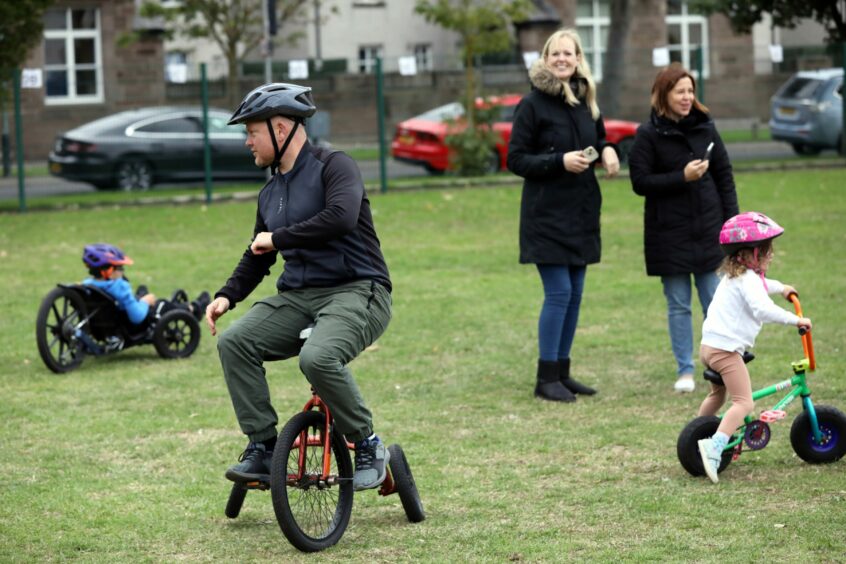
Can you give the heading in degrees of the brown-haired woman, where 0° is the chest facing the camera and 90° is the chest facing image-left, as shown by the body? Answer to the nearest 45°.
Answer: approximately 315°

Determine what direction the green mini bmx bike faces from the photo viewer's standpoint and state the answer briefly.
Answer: facing to the right of the viewer

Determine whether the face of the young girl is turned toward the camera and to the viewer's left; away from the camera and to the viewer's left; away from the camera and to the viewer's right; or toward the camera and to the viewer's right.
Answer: away from the camera and to the viewer's right

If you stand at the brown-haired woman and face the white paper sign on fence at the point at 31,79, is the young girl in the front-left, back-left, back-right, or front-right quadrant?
back-left

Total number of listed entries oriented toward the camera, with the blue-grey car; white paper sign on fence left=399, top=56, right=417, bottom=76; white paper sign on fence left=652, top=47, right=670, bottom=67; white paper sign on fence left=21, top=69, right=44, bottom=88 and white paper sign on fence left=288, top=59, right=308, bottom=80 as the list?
4

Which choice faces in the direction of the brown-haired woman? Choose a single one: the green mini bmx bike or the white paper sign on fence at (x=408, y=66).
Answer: the white paper sign on fence

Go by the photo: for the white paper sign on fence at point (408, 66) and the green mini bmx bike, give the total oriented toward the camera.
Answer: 1

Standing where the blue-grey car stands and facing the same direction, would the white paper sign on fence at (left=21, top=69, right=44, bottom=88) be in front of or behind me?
behind

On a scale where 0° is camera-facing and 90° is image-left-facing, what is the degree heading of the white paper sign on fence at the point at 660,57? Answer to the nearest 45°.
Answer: approximately 0°

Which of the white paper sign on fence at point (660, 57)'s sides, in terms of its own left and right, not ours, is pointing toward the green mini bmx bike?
front
